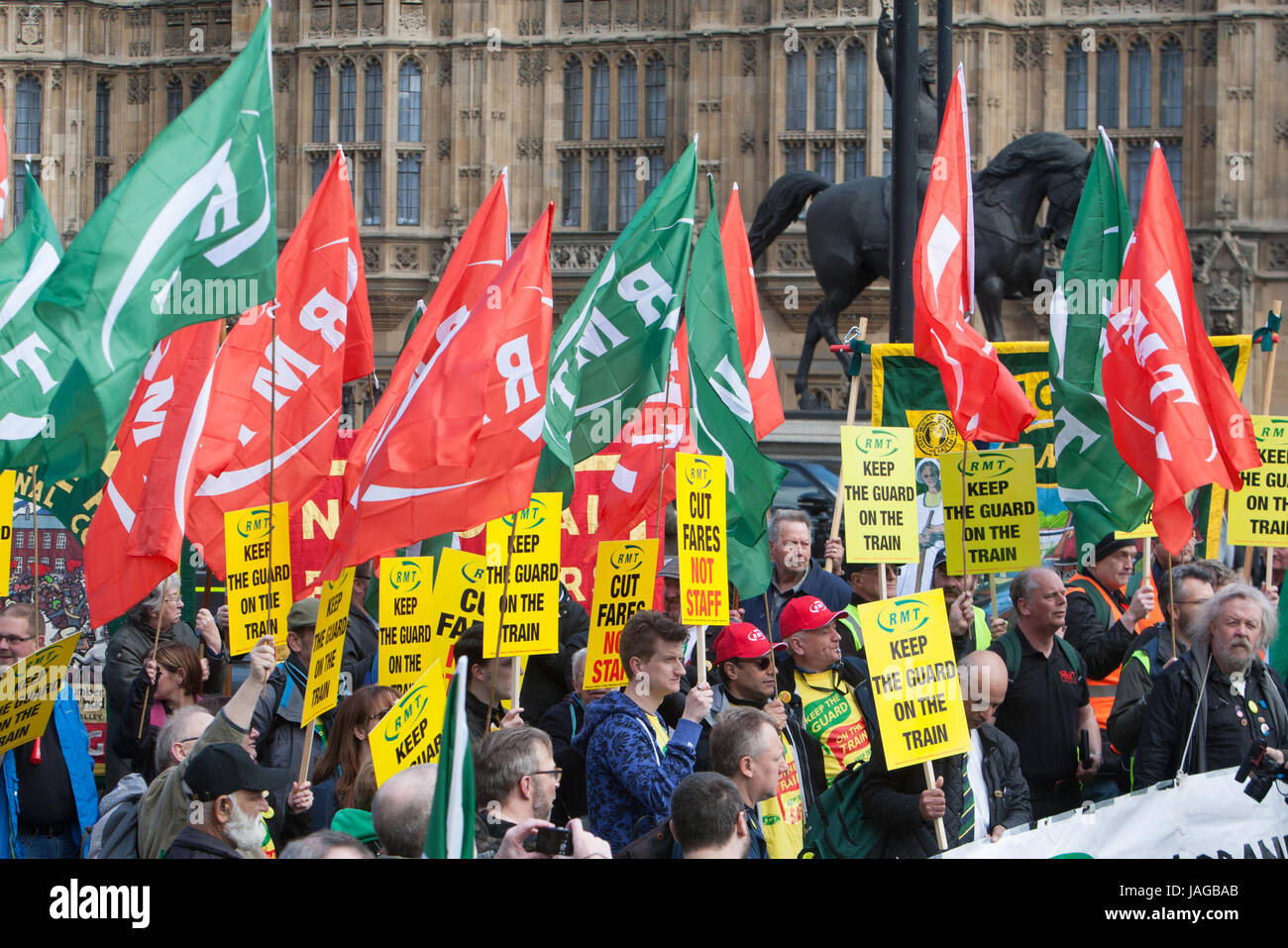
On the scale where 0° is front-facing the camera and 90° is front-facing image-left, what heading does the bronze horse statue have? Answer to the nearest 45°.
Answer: approximately 270°

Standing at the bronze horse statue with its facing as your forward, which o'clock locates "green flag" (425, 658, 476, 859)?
The green flag is roughly at 3 o'clock from the bronze horse statue.

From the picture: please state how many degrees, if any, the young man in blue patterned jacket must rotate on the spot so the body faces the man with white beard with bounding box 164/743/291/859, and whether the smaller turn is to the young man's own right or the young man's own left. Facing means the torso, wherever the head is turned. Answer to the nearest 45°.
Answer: approximately 135° to the young man's own right

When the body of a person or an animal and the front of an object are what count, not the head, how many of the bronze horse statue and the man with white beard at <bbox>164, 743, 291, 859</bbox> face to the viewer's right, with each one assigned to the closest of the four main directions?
2

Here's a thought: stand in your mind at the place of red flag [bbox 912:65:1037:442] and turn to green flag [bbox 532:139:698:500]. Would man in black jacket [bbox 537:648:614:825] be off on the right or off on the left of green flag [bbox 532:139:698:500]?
left

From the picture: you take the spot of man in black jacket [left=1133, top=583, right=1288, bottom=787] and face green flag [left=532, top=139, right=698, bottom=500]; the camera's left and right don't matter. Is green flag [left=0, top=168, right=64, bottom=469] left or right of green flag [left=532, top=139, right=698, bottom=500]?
left
